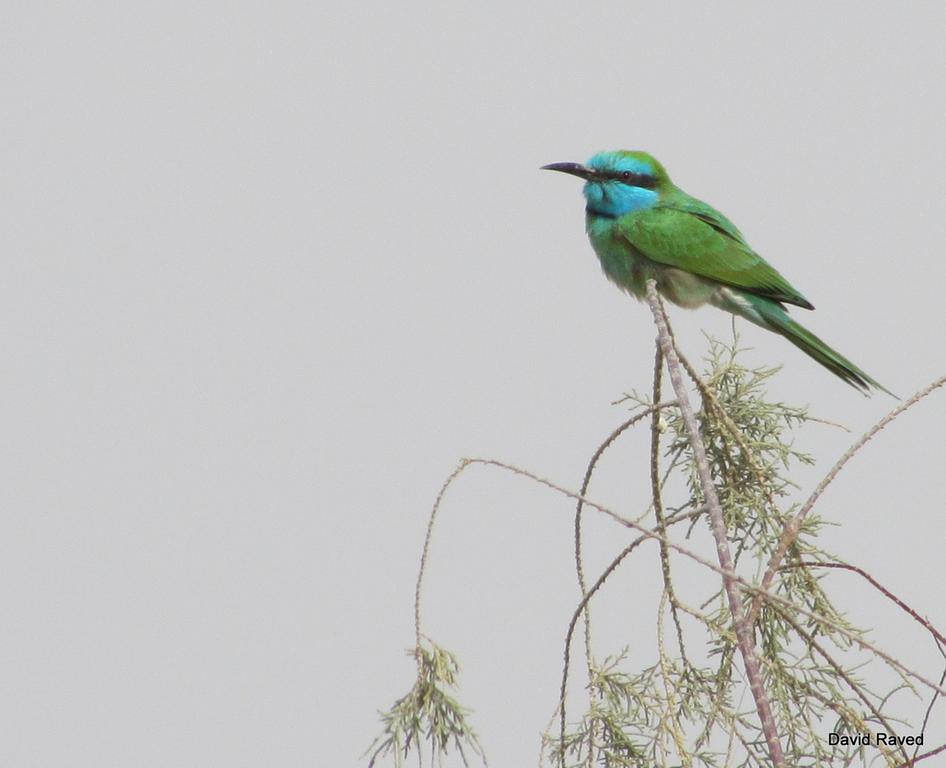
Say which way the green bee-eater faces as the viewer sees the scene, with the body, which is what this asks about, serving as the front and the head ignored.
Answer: to the viewer's left
